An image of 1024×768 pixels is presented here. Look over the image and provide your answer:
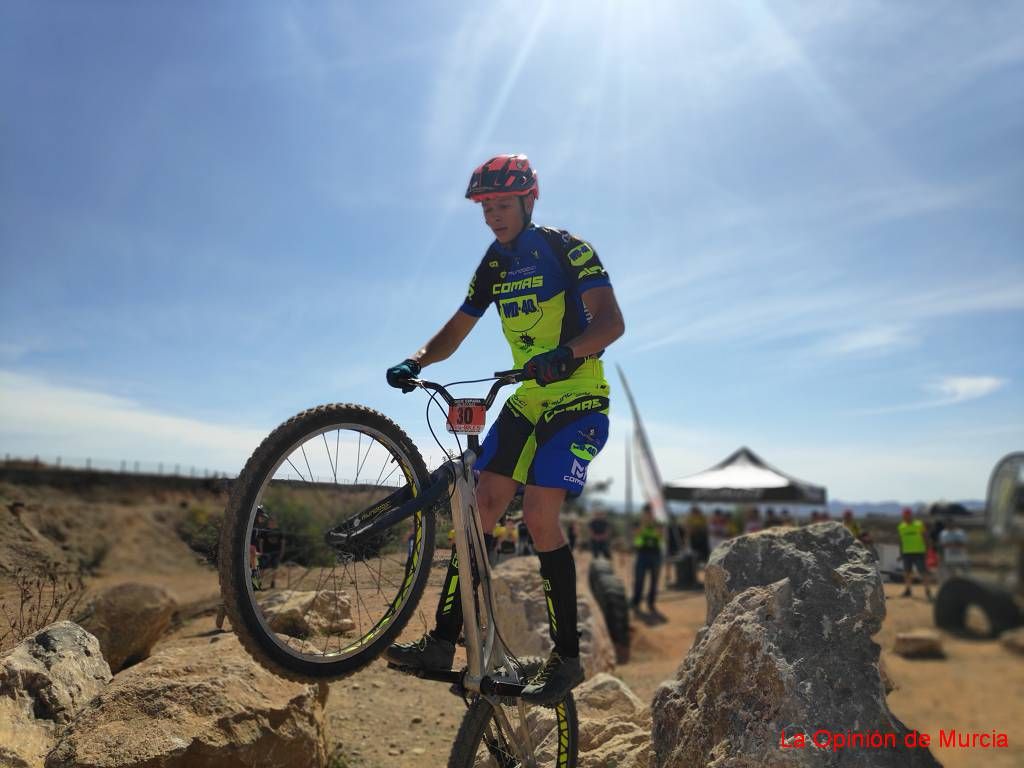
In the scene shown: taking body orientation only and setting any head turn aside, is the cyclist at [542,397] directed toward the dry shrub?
no

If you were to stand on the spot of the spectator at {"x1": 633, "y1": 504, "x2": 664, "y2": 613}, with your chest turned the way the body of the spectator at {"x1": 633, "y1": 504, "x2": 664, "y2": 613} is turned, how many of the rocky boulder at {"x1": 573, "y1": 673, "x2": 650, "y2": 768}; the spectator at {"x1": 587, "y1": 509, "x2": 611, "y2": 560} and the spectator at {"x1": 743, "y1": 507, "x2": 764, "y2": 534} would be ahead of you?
1

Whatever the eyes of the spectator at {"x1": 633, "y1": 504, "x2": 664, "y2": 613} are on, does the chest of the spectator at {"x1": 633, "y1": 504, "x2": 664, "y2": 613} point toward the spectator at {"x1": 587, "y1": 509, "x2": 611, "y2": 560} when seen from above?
no

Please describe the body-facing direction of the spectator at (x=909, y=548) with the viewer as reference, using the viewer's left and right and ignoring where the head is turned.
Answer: facing the viewer

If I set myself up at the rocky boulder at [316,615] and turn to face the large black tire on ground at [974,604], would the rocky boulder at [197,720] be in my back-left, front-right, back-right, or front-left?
back-right

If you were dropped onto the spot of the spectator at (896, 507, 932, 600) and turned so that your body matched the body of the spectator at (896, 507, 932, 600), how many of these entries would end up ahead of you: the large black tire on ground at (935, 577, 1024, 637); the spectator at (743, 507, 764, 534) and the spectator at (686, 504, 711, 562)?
1

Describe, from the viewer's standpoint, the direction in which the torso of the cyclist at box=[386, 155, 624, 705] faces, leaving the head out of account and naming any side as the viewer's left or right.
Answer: facing the viewer and to the left of the viewer

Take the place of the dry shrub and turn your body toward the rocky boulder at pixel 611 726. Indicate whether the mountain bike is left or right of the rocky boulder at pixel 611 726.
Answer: right

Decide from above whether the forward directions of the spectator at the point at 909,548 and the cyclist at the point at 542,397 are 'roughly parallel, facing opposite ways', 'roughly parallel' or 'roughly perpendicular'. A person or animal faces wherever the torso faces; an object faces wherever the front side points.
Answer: roughly parallel

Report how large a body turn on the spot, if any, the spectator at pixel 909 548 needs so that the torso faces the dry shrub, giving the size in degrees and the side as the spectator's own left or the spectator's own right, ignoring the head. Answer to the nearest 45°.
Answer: approximately 45° to the spectator's own right

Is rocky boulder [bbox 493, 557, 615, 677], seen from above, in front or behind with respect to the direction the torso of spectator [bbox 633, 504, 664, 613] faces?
in front

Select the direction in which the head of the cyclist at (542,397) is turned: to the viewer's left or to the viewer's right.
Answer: to the viewer's left

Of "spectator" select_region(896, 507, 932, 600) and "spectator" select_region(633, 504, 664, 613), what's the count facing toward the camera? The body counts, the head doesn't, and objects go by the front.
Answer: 2
